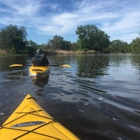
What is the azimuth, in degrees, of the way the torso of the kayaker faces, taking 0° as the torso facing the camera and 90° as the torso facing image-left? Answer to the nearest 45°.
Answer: approximately 180°
